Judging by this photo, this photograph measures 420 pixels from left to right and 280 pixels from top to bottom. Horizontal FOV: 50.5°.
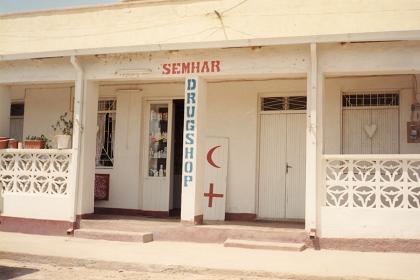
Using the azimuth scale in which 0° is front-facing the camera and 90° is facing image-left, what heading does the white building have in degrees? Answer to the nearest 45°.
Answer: approximately 0°
